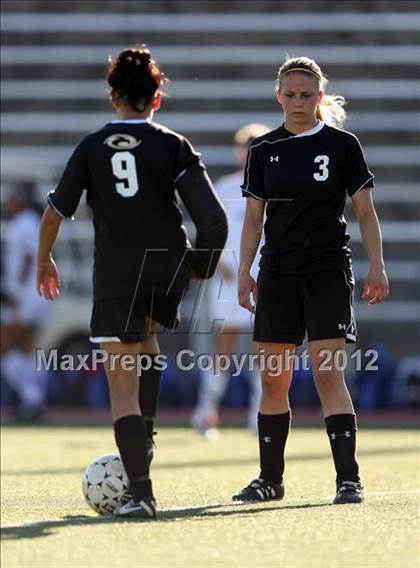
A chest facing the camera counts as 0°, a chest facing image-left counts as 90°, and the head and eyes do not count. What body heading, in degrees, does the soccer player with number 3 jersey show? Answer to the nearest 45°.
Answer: approximately 0°

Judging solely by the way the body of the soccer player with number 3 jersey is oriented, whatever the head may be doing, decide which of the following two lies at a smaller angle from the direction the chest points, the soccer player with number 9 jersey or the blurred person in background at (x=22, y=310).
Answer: the soccer player with number 9 jersey

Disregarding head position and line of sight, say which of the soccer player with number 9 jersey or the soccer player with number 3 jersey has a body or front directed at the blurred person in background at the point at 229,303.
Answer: the soccer player with number 9 jersey

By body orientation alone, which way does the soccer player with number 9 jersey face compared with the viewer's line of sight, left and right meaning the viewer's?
facing away from the viewer

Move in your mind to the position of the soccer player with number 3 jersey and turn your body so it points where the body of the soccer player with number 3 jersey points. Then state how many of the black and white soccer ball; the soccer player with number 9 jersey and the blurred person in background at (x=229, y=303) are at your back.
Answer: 1
